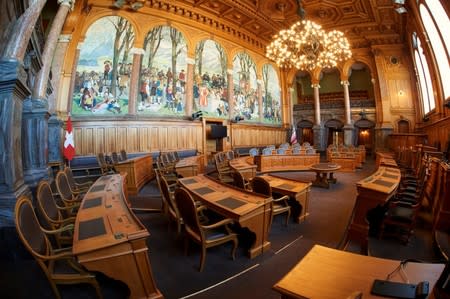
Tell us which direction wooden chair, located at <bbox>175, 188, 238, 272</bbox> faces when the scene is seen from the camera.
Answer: facing away from the viewer and to the right of the viewer

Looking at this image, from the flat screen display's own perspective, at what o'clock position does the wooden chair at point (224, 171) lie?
The wooden chair is roughly at 12 o'clock from the flat screen display.

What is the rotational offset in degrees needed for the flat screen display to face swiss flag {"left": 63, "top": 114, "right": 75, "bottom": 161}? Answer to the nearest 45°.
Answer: approximately 45° to its right

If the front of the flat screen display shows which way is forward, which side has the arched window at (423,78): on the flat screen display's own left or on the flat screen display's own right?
on the flat screen display's own left

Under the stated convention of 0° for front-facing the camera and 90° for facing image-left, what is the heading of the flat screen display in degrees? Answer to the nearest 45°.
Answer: approximately 0°

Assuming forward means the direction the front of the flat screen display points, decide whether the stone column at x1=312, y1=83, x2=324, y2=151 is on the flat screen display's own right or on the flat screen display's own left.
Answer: on the flat screen display's own left

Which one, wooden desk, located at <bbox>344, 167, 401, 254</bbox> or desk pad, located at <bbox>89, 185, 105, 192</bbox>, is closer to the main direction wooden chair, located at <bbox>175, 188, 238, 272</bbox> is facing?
the wooden desk

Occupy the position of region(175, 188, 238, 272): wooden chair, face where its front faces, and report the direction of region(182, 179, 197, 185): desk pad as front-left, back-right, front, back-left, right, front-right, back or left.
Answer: front-left

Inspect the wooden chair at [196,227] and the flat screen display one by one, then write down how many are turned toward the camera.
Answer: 1

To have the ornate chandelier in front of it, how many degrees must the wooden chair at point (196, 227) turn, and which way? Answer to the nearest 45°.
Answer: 0° — it already faces it
